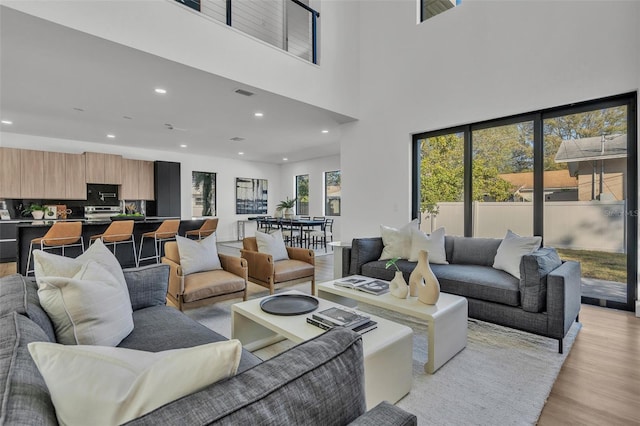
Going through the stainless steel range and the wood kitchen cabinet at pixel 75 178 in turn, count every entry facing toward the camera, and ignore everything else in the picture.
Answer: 2

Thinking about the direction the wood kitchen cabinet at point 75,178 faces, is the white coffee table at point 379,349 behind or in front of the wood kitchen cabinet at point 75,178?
in front

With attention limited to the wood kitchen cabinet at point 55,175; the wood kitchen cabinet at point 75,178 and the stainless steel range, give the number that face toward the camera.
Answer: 3

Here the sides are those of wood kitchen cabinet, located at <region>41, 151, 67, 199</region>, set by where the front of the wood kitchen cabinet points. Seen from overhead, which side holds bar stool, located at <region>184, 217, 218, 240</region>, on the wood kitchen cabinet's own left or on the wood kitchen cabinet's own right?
on the wood kitchen cabinet's own left

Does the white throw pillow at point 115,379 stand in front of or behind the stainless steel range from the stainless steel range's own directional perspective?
in front

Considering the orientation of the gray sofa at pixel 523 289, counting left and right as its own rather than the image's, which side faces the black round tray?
front

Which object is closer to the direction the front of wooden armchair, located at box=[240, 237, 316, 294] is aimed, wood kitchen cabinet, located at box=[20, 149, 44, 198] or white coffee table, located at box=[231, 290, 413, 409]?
the white coffee table

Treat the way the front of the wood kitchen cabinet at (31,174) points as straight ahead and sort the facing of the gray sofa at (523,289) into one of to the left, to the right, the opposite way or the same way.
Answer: to the right

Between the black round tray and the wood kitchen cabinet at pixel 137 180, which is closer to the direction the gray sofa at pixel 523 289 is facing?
the black round tray

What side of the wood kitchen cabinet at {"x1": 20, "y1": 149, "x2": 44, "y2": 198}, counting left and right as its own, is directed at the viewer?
front

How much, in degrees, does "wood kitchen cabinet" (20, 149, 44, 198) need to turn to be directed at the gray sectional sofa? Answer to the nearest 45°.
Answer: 0° — it already faces it

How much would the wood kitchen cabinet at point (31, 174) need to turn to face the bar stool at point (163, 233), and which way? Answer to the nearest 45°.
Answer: approximately 45° to its left

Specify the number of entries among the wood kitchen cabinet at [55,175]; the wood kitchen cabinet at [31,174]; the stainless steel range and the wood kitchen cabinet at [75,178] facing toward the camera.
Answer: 4
